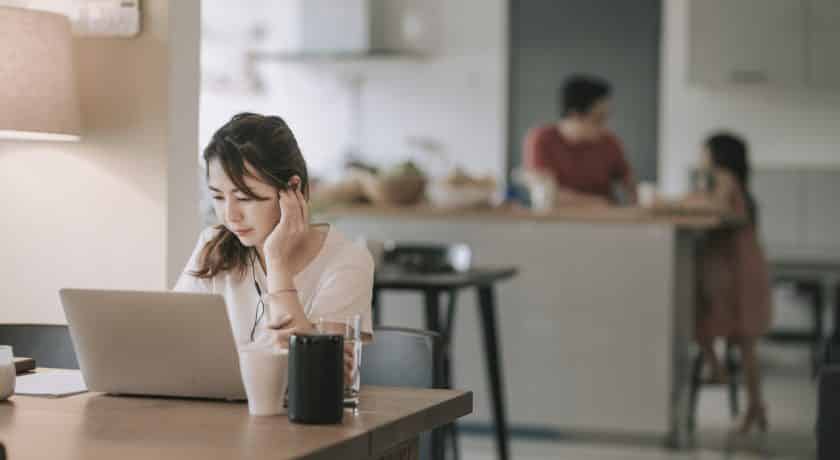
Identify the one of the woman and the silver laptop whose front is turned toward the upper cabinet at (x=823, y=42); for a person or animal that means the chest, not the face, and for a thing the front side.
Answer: the silver laptop

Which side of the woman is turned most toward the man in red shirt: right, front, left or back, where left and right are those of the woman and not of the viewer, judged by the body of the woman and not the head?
back

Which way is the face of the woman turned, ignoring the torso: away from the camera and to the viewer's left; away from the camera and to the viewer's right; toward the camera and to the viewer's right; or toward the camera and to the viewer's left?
toward the camera and to the viewer's left

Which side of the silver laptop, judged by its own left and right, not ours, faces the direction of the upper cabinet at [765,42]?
front

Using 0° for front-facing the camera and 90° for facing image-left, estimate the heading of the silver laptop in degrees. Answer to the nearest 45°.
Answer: approximately 225°

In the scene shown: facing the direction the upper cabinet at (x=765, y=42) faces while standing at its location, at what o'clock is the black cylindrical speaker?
The black cylindrical speaker is roughly at 12 o'clock from the upper cabinet.

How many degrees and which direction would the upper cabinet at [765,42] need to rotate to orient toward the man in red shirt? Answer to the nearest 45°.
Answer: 0° — it already faces them

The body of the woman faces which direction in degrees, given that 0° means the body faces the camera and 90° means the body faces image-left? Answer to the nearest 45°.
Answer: approximately 45°

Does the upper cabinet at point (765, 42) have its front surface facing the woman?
yes

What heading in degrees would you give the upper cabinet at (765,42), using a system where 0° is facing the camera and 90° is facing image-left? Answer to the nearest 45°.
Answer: approximately 0°

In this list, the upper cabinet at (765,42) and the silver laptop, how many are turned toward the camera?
1
